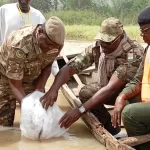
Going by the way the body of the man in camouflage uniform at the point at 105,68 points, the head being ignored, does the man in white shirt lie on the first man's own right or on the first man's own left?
on the first man's own right

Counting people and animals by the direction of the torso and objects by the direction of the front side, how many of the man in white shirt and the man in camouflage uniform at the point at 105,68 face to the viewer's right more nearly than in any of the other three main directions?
0

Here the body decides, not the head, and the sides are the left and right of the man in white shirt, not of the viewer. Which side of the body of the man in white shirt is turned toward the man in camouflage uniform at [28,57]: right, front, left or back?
front

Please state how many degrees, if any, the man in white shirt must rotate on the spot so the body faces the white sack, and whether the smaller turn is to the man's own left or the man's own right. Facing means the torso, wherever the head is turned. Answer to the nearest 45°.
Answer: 0° — they already face it

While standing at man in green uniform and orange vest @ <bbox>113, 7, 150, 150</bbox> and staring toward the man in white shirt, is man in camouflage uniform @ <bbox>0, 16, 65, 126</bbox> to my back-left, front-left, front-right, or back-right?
front-left

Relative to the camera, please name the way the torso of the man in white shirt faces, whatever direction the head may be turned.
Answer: toward the camera

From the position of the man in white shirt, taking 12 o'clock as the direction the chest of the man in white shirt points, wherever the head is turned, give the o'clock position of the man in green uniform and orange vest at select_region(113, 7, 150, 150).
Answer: The man in green uniform and orange vest is roughly at 11 o'clock from the man in white shirt.

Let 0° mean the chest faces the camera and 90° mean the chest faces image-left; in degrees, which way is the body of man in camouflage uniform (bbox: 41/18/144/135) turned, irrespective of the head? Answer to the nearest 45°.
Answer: approximately 45°

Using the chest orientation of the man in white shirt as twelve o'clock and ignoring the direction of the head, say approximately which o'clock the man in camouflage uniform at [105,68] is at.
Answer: The man in camouflage uniform is roughly at 11 o'clock from the man in white shirt.

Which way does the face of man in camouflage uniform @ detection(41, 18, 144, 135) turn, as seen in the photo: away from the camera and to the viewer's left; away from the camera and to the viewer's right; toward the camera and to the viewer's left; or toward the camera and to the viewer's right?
toward the camera and to the viewer's left
